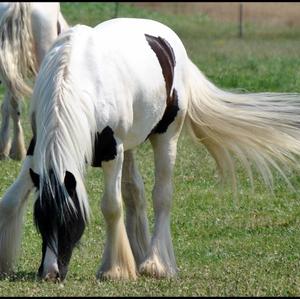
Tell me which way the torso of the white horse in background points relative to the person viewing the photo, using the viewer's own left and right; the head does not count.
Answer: facing away from the viewer and to the right of the viewer

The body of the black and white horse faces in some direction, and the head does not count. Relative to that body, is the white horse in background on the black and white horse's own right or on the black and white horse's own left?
on the black and white horse's own right

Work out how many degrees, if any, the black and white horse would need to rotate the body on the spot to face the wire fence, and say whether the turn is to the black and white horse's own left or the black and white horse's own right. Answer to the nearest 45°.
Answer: approximately 135° to the black and white horse's own right

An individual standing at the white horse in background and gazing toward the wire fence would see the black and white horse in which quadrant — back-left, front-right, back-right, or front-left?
back-right

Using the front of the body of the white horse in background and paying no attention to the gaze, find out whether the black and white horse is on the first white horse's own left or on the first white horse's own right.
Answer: on the first white horse's own right

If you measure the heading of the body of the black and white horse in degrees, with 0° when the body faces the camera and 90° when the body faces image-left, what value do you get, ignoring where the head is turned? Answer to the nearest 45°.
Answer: approximately 45°
